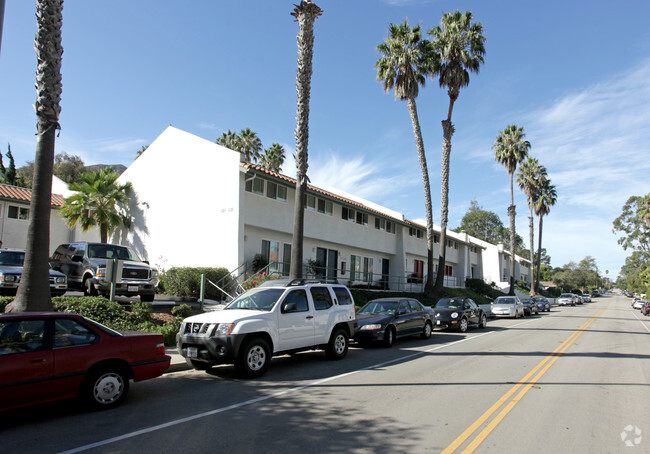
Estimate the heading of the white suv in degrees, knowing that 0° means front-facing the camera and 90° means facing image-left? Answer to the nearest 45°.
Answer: approximately 45°

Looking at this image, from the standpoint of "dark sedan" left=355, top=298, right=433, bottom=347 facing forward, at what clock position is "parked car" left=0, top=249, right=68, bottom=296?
The parked car is roughly at 1 o'clock from the dark sedan.

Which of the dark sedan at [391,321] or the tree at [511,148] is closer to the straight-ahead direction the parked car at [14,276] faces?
the dark sedan

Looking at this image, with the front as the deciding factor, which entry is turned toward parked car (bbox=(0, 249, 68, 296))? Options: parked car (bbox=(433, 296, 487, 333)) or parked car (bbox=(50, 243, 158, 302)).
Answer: parked car (bbox=(433, 296, 487, 333))

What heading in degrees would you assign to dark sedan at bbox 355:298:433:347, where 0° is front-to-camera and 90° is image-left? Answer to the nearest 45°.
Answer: approximately 45°

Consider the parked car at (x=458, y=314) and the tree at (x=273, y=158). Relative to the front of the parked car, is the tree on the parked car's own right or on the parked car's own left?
on the parked car's own right

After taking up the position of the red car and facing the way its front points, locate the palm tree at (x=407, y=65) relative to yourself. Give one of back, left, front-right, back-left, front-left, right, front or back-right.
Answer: back-right

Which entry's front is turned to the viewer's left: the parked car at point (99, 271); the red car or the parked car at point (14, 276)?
the red car

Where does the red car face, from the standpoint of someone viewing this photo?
facing to the left of the viewer
